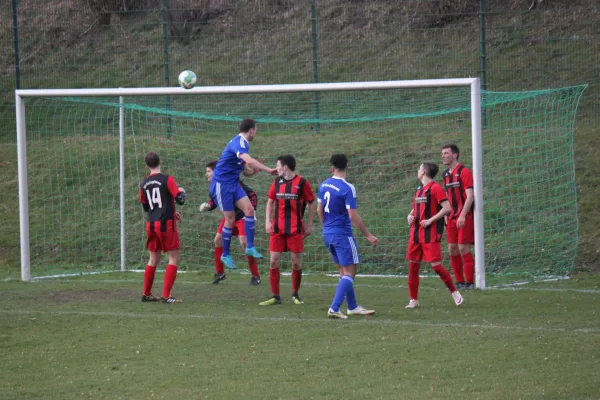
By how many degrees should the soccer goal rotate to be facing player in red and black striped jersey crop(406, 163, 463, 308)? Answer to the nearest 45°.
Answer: approximately 45° to its left

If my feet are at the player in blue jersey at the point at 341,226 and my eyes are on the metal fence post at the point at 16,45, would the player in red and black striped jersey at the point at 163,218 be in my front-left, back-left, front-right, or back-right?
front-left

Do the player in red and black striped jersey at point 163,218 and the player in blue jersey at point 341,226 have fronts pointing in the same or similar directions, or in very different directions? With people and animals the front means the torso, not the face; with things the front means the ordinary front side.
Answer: same or similar directions

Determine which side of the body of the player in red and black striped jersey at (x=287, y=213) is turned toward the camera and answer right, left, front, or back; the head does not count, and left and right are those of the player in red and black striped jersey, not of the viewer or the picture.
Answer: front

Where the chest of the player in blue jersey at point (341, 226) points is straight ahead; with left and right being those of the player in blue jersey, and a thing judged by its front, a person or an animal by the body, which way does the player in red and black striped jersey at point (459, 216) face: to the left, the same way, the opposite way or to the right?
the opposite way

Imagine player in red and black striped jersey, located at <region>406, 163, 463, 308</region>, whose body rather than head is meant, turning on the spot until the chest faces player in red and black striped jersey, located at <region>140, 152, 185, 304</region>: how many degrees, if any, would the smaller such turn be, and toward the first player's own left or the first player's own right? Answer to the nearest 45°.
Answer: approximately 45° to the first player's own right

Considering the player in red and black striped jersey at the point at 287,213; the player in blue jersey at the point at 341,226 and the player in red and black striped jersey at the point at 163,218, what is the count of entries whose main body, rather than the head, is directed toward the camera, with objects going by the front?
1

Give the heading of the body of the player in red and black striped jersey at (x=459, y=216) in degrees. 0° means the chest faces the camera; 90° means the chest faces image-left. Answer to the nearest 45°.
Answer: approximately 45°

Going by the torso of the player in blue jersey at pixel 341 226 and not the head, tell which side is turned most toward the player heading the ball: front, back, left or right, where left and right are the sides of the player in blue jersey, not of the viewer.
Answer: left

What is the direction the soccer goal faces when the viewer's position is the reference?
facing the viewer and to the left of the viewer

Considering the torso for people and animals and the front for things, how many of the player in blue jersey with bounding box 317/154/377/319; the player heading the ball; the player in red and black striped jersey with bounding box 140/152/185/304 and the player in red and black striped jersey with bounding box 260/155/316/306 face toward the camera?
1

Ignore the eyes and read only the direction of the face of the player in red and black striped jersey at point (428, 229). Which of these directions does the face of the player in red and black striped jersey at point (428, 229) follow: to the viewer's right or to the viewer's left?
to the viewer's left

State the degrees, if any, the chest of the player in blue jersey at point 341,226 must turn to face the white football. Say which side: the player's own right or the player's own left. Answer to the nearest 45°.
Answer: approximately 90° to the player's own left
